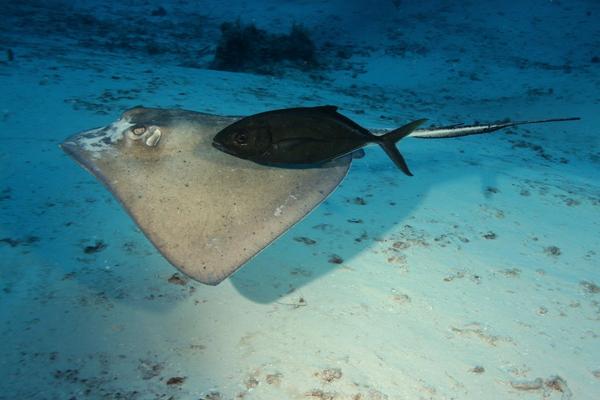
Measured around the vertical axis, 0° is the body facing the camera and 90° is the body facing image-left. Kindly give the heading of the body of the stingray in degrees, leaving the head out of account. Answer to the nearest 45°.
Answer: approximately 90°

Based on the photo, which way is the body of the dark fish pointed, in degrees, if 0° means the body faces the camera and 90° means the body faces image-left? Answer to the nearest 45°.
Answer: approximately 90°

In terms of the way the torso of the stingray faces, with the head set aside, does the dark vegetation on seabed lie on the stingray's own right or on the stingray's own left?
on the stingray's own right
